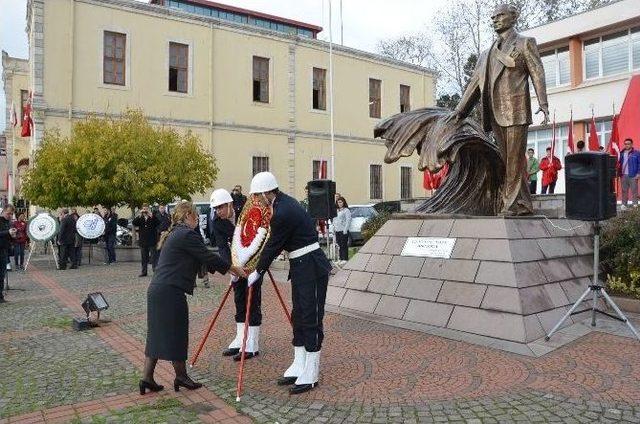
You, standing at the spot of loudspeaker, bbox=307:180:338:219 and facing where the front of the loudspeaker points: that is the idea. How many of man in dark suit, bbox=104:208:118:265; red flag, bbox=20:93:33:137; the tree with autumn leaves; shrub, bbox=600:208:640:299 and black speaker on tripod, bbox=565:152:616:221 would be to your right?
3

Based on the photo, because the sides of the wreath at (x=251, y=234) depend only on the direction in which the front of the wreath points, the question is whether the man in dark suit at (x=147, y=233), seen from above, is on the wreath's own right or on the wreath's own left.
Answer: on the wreath's own right

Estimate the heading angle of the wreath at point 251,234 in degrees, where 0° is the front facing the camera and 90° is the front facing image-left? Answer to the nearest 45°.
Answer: approximately 45°

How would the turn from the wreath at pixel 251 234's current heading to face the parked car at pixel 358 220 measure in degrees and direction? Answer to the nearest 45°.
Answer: approximately 135° to its right

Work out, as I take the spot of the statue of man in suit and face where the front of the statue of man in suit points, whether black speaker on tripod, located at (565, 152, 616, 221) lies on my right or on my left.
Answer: on my left

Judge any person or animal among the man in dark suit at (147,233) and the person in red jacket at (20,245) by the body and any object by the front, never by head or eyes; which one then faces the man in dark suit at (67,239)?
the person in red jacket

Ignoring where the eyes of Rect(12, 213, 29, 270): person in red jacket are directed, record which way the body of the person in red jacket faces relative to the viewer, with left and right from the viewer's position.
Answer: facing the viewer and to the right of the viewer
